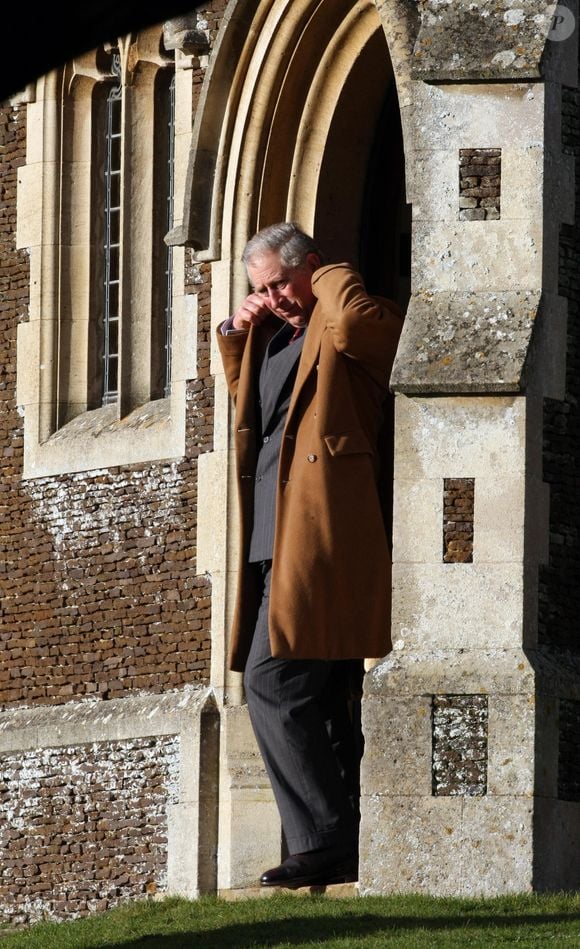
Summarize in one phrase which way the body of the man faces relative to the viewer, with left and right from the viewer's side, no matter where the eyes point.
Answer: facing the viewer and to the left of the viewer

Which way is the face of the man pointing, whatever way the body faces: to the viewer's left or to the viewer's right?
to the viewer's left
